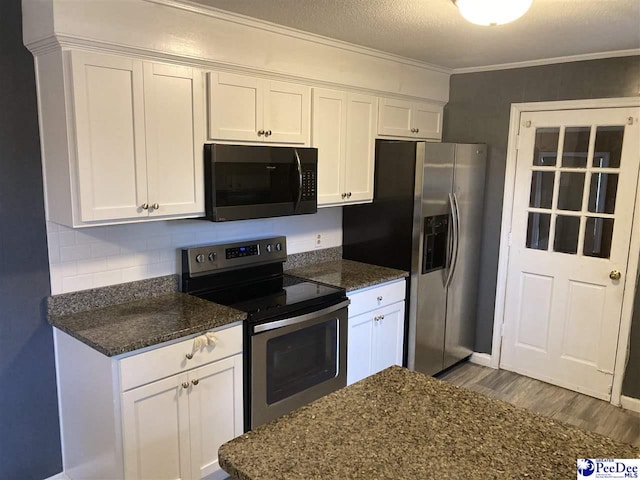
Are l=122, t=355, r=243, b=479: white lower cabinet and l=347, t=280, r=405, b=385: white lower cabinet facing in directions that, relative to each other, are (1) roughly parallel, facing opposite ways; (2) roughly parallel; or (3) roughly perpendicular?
roughly parallel

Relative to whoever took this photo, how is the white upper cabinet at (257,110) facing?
facing the viewer and to the right of the viewer

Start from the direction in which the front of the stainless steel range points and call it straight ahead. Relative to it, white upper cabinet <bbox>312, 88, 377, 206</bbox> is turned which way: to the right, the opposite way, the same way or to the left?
the same way

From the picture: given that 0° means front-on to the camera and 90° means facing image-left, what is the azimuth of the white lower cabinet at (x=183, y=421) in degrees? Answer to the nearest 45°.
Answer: approximately 315°

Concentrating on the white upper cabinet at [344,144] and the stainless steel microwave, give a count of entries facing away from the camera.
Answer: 0

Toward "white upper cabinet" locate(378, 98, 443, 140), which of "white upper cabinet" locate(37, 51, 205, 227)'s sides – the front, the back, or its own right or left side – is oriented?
left

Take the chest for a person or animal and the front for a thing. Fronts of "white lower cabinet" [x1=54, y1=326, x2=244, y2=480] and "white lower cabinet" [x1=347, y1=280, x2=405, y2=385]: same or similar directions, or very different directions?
same or similar directions

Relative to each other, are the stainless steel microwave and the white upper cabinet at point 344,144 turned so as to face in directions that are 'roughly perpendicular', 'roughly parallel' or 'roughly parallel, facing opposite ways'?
roughly parallel

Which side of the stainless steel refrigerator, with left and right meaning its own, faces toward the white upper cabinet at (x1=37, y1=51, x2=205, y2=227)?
right

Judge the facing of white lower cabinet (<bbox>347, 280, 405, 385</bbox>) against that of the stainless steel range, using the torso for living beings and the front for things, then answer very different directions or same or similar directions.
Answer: same or similar directions

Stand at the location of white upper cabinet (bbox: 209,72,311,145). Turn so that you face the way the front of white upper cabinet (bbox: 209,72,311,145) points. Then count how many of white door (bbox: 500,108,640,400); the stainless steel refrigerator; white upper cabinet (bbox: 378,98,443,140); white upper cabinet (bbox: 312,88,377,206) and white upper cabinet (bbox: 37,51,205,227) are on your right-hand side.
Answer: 1
